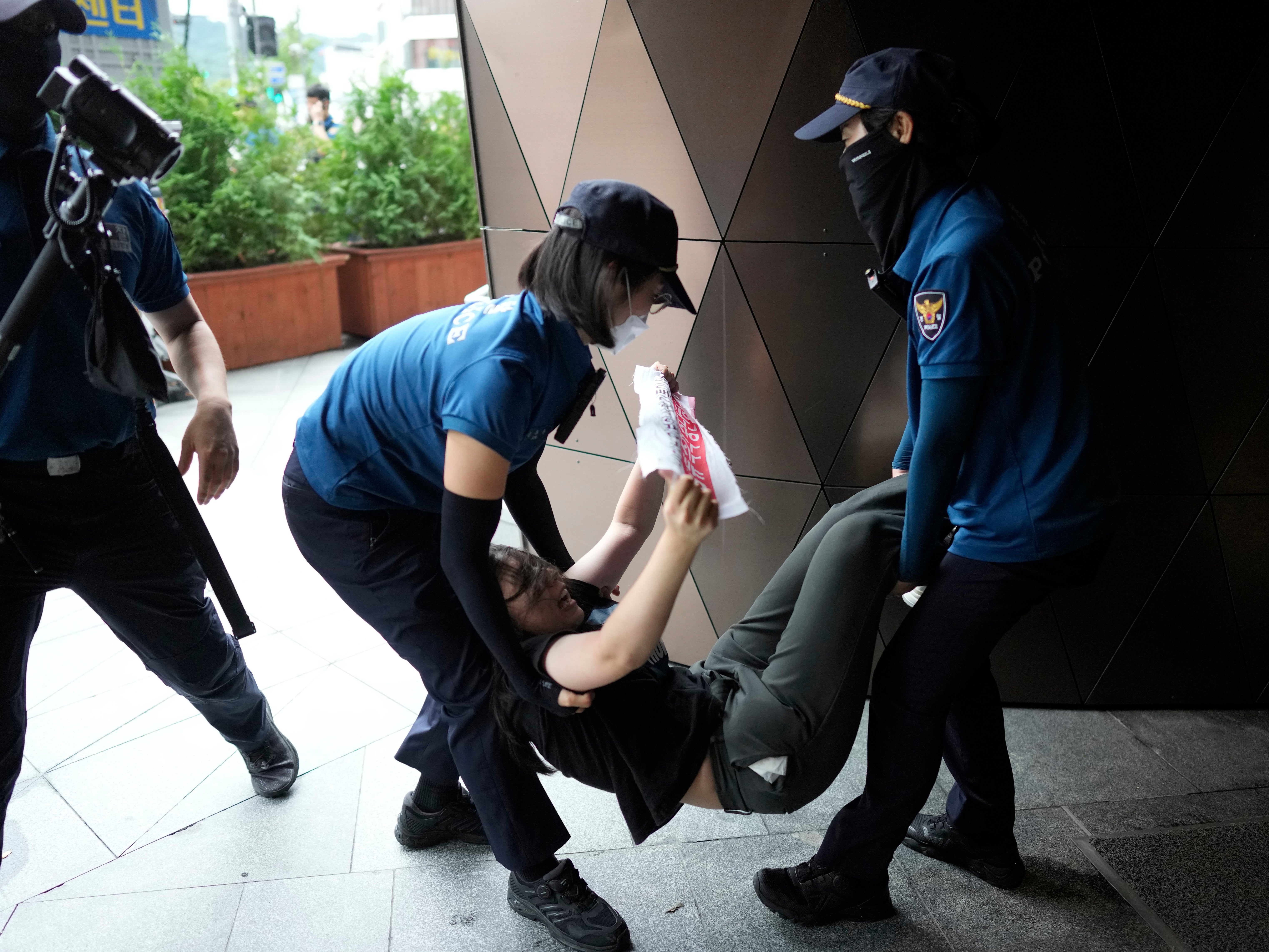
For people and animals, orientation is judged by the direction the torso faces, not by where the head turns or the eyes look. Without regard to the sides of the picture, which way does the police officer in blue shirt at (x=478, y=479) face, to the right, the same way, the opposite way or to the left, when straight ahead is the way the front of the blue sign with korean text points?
to the left

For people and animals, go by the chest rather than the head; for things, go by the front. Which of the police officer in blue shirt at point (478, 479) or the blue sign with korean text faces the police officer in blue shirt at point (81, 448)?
the blue sign with korean text

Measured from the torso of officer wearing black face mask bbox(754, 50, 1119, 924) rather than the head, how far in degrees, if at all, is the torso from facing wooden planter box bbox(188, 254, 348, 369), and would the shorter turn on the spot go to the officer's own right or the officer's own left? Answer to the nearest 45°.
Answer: approximately 45° to the officer's own right

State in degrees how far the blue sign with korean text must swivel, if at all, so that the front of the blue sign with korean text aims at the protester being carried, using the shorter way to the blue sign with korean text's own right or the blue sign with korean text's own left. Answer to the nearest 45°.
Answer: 0° — it already faces them

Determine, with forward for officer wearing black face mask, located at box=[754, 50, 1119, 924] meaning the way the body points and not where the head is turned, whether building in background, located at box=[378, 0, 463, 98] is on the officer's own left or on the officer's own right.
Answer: on the officer's own right

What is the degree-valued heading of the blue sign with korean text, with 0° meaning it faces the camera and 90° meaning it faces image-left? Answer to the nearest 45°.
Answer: approximately 0°

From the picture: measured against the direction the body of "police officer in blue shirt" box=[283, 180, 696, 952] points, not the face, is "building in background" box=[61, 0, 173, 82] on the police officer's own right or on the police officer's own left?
on the police officer's own left
